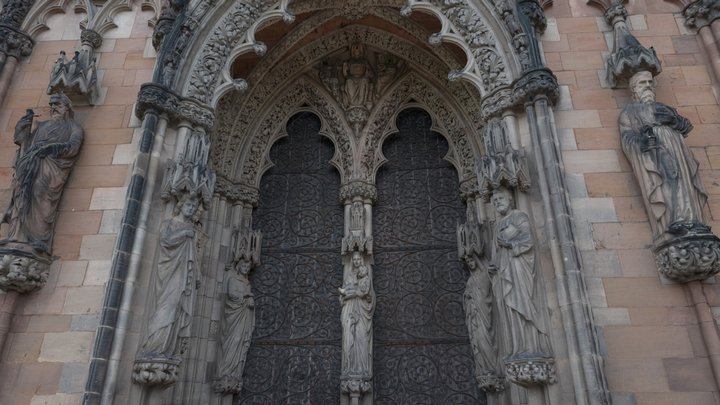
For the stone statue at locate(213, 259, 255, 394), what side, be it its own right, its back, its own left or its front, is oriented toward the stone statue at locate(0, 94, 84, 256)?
right

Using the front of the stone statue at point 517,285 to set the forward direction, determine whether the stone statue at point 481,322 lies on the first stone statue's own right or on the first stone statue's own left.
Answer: on the first stone statue's own right

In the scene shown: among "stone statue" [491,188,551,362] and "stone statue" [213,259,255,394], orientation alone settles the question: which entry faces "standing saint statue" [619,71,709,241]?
"stone statue" [213,259,255,394]

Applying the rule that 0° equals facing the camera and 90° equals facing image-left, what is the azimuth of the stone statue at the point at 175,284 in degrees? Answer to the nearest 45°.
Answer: approximately 315°

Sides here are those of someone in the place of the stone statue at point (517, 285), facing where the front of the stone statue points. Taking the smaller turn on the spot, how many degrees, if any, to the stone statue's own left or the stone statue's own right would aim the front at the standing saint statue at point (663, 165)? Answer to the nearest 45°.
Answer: approximately 135° to the stone statue's own left

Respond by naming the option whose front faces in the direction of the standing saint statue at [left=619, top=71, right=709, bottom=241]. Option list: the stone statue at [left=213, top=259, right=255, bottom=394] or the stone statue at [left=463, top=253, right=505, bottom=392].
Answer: the stone statue at [left=213, top=259, right=255, bottom=394]

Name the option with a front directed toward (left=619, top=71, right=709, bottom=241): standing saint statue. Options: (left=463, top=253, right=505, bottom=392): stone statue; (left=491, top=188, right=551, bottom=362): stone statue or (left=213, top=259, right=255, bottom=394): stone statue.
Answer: (left=213, top=259, right=255, bottom=394): stone statue
